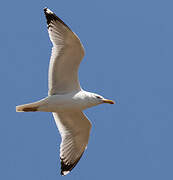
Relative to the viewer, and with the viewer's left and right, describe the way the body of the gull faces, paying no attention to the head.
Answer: facing to the right of the viewer
